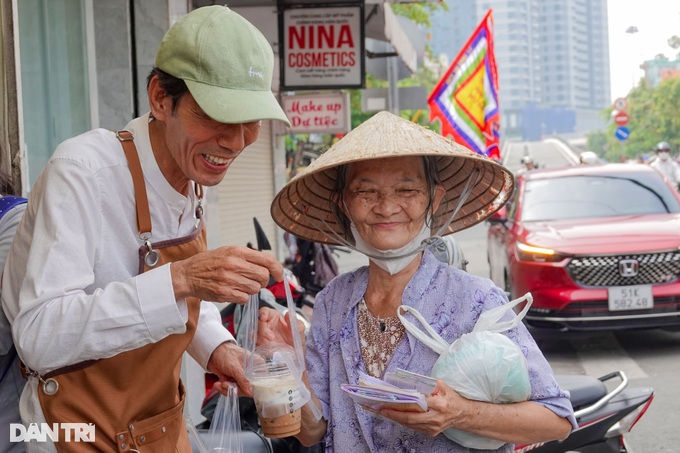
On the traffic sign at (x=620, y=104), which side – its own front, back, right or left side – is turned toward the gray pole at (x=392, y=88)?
front

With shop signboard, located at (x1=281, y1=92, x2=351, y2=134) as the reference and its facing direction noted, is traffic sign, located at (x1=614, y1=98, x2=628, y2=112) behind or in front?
behind

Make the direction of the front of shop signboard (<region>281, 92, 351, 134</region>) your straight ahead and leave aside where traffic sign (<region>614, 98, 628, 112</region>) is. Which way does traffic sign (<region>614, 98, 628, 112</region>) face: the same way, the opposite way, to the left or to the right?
the same way

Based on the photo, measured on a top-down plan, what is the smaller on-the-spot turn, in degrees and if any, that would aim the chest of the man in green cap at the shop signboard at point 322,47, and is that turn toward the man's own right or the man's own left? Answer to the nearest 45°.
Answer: approximately 135° to the man's own left

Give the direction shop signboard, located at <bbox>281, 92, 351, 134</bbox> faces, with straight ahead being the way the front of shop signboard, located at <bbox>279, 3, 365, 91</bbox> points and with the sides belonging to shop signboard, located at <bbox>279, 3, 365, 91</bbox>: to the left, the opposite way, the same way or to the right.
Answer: the same way

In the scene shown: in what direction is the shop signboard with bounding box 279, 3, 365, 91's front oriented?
toward the camera

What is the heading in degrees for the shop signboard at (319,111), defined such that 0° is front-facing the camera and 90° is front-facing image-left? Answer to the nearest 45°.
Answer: approximately 0°

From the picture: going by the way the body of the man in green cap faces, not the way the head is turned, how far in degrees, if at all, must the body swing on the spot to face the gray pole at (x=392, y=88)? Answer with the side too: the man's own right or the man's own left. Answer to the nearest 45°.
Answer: approximately 135° to the man's own left

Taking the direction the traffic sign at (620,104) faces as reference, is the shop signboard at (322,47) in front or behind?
in front

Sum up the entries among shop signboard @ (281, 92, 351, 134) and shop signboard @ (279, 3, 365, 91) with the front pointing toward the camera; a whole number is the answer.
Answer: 2

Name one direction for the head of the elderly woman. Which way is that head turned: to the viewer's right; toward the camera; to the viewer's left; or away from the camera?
toward the camera

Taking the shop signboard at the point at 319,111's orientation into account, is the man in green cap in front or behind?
in front

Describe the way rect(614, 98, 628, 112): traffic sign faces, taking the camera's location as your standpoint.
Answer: facing the viewer

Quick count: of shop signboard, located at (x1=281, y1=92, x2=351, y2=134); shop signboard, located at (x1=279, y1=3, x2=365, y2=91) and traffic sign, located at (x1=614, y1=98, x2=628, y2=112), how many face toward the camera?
3

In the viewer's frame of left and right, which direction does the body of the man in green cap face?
facing the viewer and to the right of the viewer

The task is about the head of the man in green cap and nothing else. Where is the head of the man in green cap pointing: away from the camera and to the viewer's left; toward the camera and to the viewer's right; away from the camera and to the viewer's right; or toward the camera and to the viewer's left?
toward the camera and to the viewer's right
